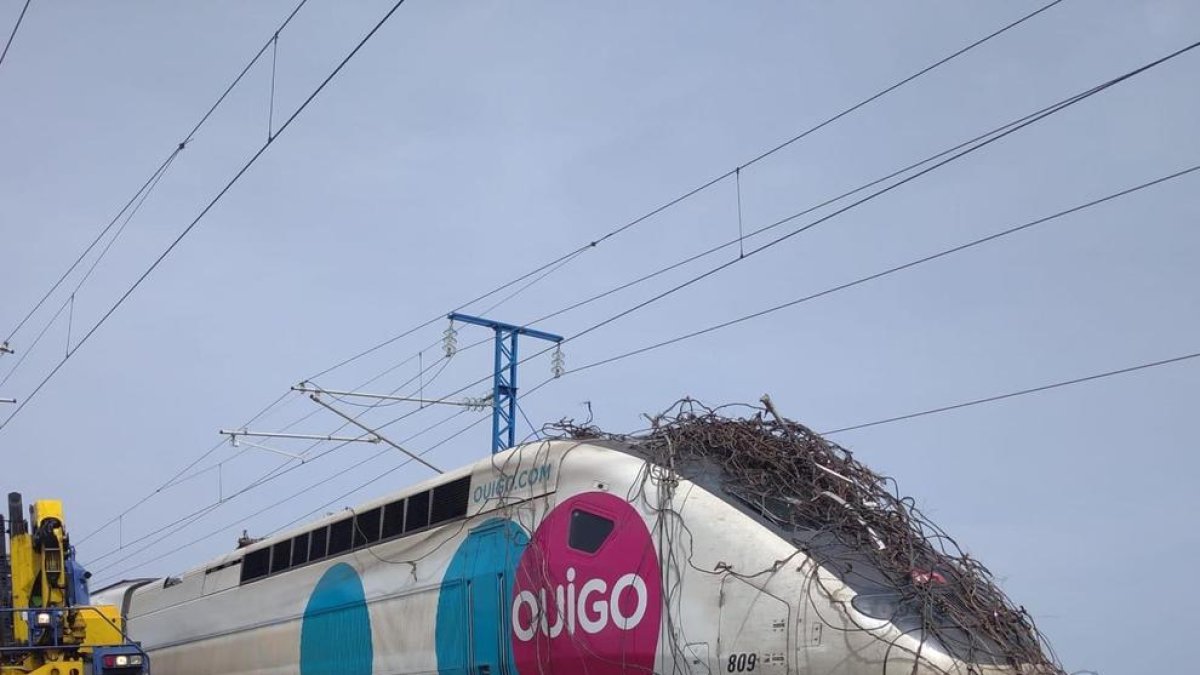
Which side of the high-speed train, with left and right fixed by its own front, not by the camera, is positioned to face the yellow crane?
back

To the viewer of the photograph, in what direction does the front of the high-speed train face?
facing the viewer and to the right of the viewer
